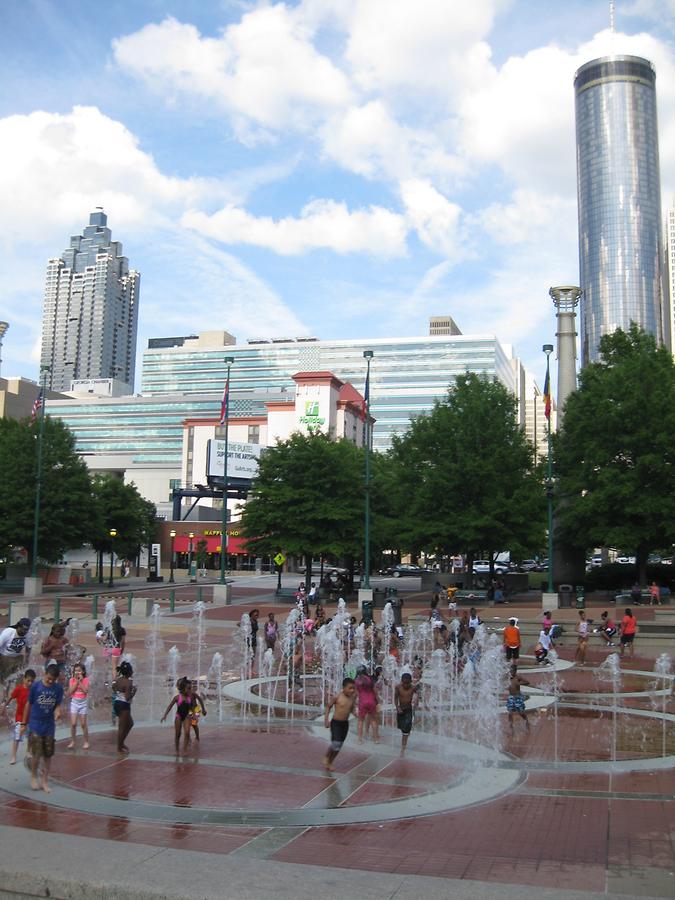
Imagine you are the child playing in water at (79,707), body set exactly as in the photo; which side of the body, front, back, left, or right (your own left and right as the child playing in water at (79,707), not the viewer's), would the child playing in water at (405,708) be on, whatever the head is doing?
left

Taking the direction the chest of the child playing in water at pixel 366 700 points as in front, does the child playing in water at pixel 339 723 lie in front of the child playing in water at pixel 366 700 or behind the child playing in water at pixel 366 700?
behind

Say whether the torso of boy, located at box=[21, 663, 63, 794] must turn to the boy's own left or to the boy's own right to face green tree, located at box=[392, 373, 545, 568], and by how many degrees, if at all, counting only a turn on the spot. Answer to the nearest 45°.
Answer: approximately 135° to the boy's own left

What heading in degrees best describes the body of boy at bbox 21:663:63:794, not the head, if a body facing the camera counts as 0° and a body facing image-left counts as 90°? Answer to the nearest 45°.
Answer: approximately 0°

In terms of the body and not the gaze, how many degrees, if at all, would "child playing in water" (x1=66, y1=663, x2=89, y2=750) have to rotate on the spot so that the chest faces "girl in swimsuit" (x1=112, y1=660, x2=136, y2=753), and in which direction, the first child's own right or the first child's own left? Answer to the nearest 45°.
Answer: approximately 45° to the first child's own left

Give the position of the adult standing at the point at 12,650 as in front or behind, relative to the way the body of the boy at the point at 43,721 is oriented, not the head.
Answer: behind

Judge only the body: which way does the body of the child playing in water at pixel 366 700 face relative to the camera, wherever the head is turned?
away from the camera
